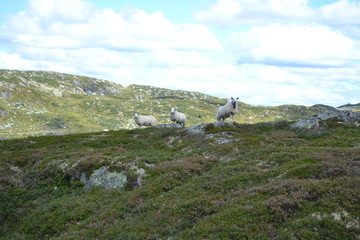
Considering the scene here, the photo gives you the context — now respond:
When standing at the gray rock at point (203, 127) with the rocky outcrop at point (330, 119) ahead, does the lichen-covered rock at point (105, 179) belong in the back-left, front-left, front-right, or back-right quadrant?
back-right

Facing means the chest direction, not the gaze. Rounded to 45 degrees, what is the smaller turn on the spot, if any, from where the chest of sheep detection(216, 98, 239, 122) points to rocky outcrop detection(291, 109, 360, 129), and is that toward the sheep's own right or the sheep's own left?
0° — it already faces it

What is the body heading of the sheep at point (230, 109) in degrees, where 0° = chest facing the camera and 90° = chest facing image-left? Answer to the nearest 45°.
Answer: approximately 315°

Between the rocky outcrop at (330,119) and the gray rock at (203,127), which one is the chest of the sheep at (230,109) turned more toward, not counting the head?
the rocky outcrop

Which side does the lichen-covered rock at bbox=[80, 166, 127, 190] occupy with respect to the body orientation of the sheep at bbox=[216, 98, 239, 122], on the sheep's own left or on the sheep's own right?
on the sheep's own right

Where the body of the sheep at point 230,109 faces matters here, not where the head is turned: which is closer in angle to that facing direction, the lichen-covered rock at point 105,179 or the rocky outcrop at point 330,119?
the rocky outcrop

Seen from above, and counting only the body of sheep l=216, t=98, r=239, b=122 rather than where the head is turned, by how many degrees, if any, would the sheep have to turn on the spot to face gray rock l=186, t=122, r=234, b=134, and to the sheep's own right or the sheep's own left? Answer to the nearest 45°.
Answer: approximately 90° to the sheep's own right
